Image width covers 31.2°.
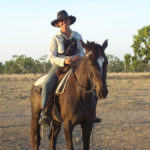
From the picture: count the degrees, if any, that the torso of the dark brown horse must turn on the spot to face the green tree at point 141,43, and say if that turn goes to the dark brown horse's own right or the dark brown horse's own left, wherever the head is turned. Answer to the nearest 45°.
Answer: approximately 135° to the dark brown horse's own left

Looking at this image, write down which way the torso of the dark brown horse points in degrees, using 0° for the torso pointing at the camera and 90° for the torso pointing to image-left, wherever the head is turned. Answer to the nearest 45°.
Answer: approximately 315°
